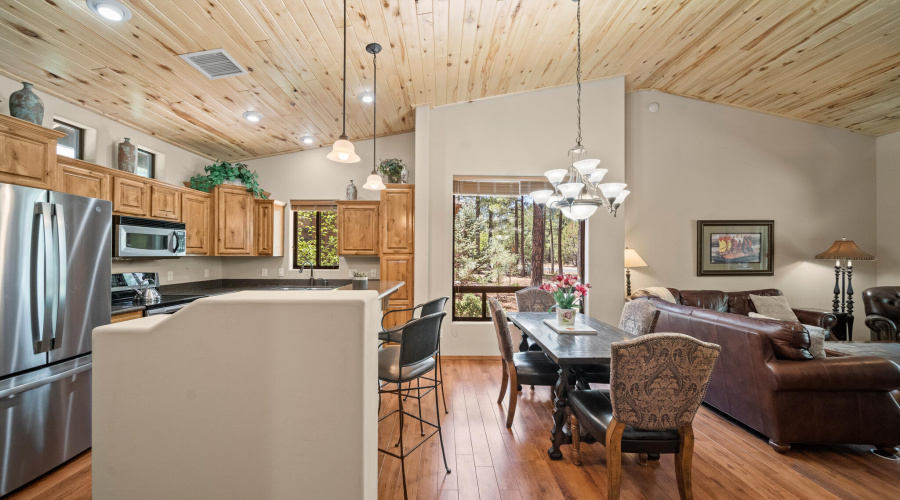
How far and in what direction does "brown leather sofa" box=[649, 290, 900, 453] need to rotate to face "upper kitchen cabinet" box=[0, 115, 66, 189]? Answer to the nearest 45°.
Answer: approximately 180°

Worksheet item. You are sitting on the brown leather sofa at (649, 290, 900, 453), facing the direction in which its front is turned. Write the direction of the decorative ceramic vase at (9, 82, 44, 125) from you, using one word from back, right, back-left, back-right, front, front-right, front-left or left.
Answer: back

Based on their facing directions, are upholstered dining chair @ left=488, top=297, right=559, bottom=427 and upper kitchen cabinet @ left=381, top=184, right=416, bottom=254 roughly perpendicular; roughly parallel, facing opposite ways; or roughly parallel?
roughly perpendicular

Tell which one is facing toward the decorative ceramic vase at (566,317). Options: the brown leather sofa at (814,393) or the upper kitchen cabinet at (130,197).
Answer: the upper kitchen cabinet

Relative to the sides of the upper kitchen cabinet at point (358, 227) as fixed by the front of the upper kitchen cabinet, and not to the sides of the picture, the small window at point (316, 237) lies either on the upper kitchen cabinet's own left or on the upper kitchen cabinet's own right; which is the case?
on the upper kitchen cabinet's own right

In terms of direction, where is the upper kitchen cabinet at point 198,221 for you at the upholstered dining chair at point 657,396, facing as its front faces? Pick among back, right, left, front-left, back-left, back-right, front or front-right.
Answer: front-left

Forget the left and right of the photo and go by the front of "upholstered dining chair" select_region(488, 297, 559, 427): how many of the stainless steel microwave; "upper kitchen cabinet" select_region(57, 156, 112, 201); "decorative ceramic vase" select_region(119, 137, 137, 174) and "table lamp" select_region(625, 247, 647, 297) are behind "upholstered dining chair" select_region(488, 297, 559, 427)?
3

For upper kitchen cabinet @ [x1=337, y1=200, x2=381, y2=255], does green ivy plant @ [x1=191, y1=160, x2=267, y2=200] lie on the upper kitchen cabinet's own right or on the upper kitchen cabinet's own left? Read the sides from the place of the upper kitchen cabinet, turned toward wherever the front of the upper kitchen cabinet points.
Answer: on the upper kitchen cabinet's own right

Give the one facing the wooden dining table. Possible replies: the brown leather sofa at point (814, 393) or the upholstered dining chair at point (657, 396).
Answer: the upholstered dining chair

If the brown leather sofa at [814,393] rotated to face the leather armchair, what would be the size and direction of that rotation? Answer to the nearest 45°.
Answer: approximately 45° to its left

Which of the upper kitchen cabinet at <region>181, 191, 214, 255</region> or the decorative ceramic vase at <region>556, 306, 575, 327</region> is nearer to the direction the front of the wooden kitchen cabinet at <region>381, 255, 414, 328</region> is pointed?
the decorative ceramic vase

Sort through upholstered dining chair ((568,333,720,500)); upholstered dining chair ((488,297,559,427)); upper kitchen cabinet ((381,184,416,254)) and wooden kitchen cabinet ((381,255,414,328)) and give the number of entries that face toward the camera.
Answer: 2

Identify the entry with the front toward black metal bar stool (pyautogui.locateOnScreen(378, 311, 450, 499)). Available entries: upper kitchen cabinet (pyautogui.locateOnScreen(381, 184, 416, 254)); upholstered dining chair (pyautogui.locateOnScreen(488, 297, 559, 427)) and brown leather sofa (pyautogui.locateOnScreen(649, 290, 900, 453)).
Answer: the upper kitchen cabinet

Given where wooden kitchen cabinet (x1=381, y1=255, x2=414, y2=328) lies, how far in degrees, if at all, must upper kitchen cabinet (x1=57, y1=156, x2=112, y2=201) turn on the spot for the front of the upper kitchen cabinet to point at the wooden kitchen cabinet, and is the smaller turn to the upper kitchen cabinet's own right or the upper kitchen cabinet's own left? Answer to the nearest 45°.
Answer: approximately 45° to the upper kitchen cabinet's own left

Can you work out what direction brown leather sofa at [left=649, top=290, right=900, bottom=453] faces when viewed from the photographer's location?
facing away from the viewer and to the right of the viewer

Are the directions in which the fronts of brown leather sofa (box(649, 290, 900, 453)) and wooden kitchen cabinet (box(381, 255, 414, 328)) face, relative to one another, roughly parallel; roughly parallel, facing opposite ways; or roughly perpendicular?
roughly perpendicular

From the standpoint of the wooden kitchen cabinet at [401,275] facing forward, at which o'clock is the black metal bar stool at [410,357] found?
The black metal bar stool is roughly at 12 o'clock from the wooden kitchen cabinet.
